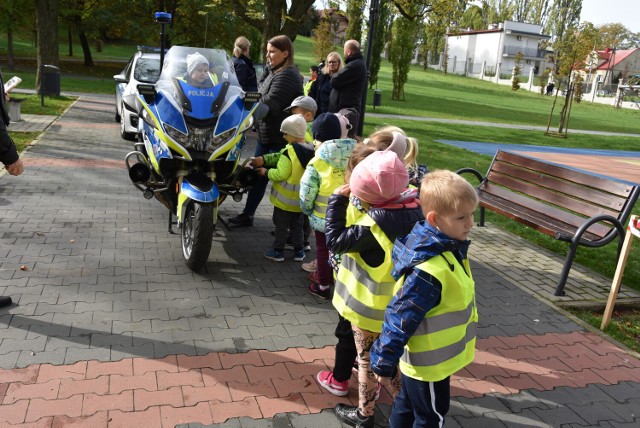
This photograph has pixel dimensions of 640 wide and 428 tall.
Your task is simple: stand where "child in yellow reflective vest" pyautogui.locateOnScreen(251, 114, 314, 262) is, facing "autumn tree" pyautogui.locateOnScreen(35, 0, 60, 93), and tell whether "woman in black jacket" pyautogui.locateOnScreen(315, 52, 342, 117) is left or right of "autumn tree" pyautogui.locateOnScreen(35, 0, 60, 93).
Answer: right

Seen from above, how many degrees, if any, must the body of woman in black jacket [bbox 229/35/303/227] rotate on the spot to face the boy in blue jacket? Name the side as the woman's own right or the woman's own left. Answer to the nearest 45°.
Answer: approximately 90° to the woman's own left

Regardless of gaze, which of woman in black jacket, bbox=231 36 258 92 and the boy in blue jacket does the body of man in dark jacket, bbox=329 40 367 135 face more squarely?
the woman in black jacket

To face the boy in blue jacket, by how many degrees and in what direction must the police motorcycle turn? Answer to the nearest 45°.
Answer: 0° — it already faces them

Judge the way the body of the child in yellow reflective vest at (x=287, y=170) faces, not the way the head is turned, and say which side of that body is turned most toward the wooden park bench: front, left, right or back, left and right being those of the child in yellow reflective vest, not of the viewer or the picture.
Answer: back

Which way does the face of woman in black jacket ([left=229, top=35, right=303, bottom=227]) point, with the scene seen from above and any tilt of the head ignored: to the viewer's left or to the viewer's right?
to the viewer's left

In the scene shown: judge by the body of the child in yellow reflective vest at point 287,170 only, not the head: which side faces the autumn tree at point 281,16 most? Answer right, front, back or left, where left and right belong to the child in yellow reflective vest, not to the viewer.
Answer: right

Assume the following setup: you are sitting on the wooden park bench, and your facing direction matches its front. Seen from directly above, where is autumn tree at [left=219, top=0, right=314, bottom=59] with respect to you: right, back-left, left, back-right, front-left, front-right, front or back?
right

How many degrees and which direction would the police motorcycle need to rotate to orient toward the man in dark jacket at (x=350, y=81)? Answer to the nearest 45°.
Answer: approximately 135° to its left

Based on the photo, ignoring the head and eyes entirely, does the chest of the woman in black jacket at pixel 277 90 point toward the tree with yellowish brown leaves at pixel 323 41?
no

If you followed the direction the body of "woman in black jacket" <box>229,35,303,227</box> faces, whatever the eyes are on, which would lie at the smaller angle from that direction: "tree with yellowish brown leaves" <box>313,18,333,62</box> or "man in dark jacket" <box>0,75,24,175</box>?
the man in dark jacket

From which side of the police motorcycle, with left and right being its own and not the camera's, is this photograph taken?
front

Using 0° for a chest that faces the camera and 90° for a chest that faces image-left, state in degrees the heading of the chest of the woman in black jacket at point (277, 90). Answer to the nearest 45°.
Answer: approximately 90°

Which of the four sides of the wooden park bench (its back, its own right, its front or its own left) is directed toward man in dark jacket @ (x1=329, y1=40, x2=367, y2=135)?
right

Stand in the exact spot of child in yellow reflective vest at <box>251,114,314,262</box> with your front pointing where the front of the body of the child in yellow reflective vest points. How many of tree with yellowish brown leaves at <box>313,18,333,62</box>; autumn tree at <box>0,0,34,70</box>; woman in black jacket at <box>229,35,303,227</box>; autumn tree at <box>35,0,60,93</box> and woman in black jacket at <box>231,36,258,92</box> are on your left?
0
